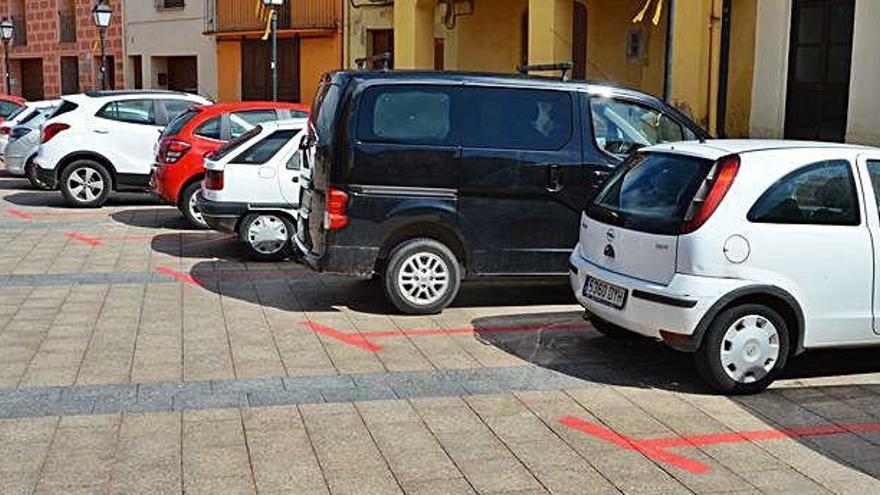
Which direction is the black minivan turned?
to the viewer's right

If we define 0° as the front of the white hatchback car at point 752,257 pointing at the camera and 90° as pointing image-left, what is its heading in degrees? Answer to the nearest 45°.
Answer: approximately 225°

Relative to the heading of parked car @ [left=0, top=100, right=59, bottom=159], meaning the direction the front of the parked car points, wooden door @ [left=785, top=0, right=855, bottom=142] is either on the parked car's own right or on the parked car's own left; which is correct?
on the parked car's own right

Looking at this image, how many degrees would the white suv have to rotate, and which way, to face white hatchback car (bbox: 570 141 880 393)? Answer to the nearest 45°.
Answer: approximately 90° to its right

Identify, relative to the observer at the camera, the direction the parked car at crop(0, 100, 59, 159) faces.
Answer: facing away from the viewer and to the right of the viewer

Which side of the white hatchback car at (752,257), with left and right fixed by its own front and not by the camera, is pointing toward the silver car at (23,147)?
left

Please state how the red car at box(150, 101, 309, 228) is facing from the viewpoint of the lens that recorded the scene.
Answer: facing away from the viewer and to the right of the viewer

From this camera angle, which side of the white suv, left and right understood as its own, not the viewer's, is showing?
right

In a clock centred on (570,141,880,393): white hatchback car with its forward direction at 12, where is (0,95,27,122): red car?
The red car is roughly at 9 o'clock from the white hatchback car.

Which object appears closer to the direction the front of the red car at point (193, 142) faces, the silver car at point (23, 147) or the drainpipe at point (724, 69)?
the drainpipe
